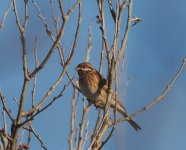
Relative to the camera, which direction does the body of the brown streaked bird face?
to the viewer's left
